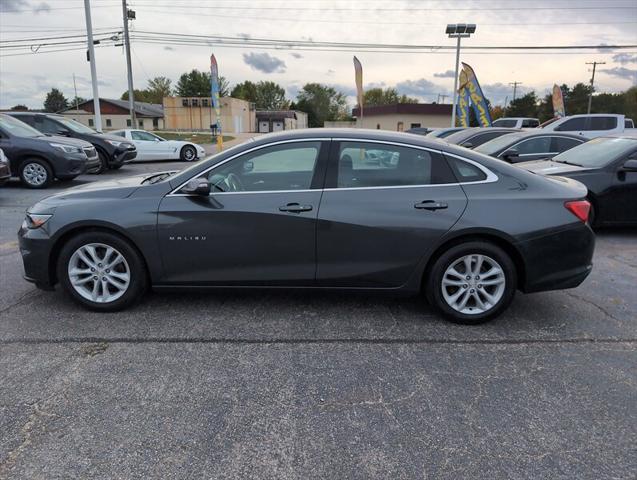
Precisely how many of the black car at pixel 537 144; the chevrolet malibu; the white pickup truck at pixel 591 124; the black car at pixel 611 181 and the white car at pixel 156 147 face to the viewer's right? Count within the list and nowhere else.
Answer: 1

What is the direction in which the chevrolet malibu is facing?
to the viewer's left

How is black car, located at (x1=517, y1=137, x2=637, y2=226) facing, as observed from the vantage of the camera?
facing the viewer and to the left of the viewer

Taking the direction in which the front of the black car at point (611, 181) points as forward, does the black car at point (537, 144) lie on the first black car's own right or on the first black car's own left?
on the first black car's own right

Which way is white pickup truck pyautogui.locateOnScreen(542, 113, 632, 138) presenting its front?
to the viewer's left

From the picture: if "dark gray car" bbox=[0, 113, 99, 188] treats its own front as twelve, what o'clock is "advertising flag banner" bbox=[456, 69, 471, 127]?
The advertising flag banner is roughly at 10 o'clock from the dark gray car.

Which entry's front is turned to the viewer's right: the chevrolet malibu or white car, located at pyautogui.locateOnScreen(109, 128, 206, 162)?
the white car

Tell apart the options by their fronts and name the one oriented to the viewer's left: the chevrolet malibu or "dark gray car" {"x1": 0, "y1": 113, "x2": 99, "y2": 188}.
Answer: the chevrolet malibu

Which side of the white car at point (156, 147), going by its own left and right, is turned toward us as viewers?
right

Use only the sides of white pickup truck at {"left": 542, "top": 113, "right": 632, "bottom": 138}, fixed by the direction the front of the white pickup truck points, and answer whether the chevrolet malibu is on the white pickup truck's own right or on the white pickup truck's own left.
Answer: on the white pickup truck's own left

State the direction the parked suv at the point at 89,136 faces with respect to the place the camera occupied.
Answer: facing the viewer and to the right of the viewer

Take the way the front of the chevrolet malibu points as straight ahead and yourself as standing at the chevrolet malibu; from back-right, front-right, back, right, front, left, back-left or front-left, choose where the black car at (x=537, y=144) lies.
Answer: back-right

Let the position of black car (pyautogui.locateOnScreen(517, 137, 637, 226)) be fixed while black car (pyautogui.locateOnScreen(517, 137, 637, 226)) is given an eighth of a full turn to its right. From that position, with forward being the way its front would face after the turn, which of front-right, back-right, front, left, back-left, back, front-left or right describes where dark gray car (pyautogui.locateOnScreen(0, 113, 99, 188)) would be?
front
